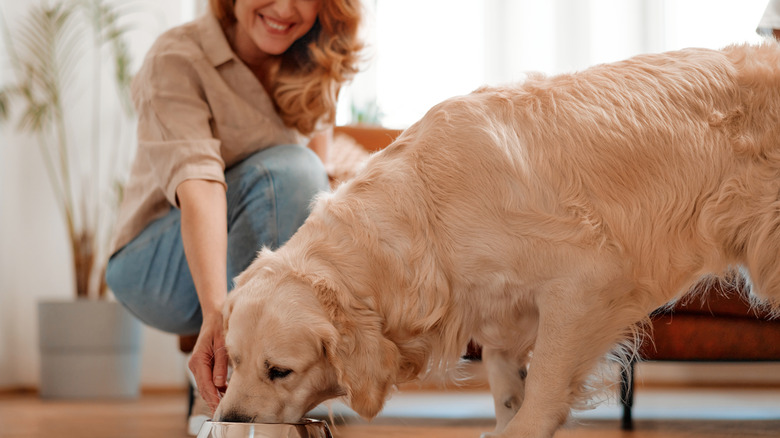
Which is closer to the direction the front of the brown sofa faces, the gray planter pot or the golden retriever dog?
the golden retriever dog

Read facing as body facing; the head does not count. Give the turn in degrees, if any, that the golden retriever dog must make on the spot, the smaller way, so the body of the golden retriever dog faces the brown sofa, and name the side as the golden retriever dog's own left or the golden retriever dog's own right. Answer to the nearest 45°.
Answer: approximately 135° to the golden retriever dog's own right

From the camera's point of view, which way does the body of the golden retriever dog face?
to the viewer's left

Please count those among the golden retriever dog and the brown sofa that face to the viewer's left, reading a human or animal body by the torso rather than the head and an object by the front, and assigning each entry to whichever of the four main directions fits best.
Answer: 1

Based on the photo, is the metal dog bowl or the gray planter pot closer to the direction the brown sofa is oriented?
the metal dog bowl

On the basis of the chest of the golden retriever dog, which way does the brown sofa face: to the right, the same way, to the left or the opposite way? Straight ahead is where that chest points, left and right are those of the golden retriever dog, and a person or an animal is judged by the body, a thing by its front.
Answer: to the left

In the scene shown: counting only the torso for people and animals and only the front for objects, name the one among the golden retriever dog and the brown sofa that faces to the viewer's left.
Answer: the golden retriever dog

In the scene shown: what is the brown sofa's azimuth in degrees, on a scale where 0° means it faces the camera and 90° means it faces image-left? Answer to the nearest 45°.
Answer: approximately 0°
